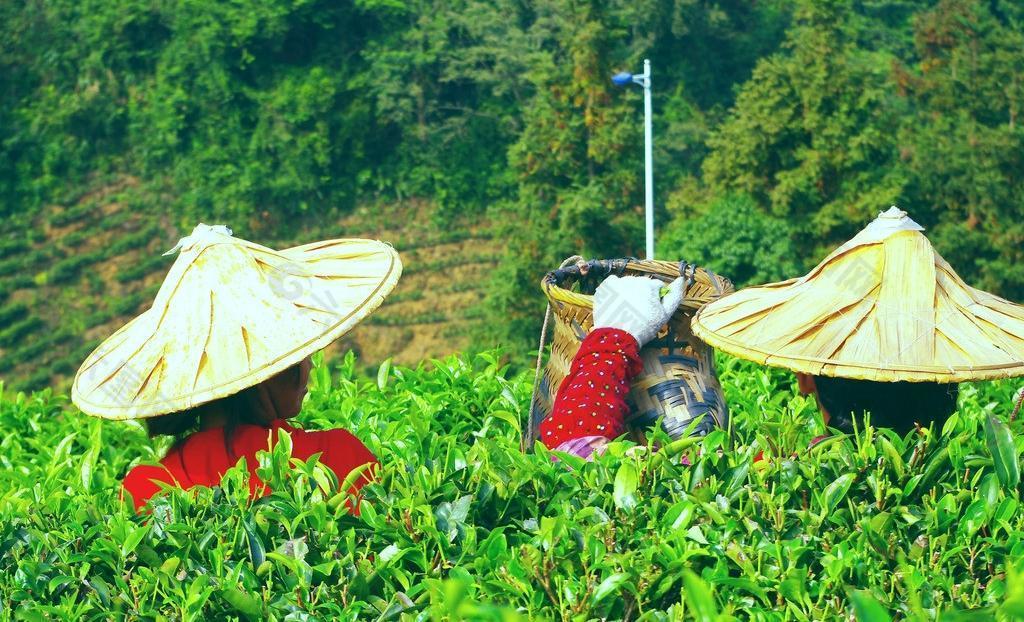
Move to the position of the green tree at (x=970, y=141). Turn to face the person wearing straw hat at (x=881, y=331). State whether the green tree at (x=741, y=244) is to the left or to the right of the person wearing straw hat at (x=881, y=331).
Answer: right

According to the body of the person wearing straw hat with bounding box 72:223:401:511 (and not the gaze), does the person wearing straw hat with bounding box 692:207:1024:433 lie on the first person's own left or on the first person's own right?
on the first person's own right

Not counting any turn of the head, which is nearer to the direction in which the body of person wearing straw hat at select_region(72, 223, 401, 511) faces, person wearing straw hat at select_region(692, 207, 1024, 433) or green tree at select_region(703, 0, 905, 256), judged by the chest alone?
the green tree

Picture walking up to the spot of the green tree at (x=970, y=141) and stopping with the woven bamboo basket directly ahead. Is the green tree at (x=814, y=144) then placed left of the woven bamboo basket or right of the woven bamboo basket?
right

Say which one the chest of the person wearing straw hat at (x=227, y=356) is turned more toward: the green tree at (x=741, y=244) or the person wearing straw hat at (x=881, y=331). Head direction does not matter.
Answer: the green tree

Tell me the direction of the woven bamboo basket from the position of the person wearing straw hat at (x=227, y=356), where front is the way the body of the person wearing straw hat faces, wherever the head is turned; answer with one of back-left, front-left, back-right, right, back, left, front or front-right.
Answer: front-right

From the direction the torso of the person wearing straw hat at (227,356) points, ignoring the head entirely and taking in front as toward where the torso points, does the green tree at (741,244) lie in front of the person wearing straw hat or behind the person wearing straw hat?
in front

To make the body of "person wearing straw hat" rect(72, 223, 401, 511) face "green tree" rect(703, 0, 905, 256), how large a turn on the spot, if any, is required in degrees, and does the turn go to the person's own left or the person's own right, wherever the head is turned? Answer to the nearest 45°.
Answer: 0° — they already face it

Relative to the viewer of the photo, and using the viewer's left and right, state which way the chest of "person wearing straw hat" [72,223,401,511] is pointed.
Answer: facing away from the viewer and to the right of the viewer
